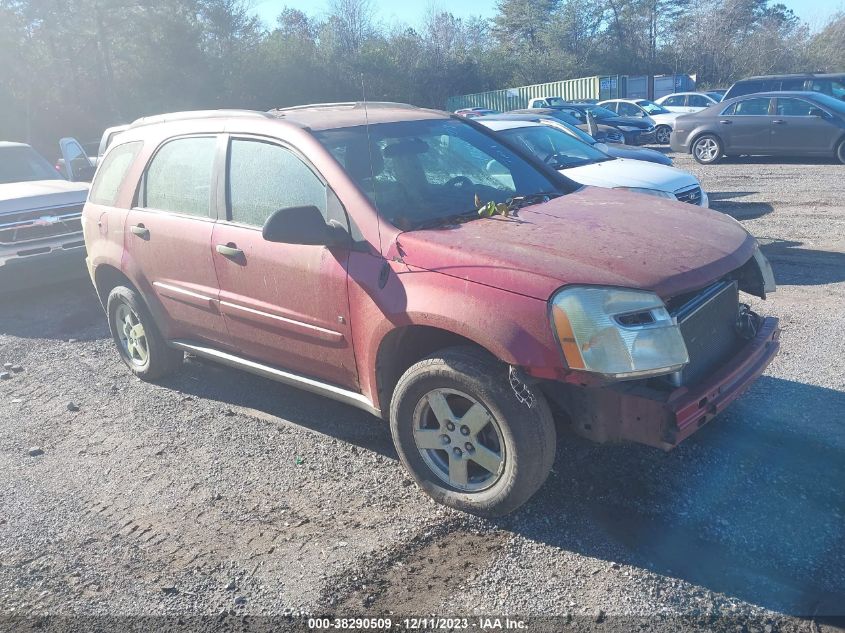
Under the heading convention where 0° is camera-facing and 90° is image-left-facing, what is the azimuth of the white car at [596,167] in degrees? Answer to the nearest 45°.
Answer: approximately 315°

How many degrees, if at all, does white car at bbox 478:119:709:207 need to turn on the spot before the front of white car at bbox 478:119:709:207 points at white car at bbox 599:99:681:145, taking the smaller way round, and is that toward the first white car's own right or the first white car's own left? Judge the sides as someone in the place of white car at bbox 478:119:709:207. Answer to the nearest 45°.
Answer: approximately 135° to the first white car's own left

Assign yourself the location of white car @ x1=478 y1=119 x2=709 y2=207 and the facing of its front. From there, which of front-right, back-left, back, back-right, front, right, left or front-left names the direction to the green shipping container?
back-left

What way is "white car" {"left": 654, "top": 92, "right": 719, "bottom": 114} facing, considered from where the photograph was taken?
facing to the right of the viewer

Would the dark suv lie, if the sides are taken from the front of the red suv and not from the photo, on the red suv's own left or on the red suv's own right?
on the red suv's own left

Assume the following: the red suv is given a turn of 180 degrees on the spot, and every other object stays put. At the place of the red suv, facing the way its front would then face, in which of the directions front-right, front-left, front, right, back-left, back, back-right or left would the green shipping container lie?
front-right

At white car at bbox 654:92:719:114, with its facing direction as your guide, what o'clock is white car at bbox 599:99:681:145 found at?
white car at bbox 599:99:681:145 is roughly at 4 o'clock from white car at bbox 654:92:719:114.

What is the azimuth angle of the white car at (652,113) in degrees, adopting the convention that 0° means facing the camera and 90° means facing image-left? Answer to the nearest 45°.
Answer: approximately 315°
